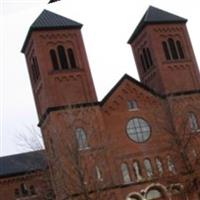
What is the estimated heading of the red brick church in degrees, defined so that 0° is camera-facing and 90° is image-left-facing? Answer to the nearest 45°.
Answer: approximately 315°
